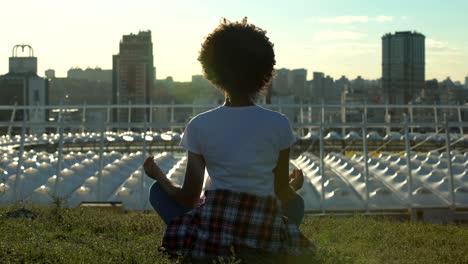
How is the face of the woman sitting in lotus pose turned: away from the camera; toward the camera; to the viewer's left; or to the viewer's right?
away from the camera

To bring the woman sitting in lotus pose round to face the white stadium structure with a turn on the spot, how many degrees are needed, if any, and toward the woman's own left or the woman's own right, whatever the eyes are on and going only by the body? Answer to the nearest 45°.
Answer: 0° — they already face it

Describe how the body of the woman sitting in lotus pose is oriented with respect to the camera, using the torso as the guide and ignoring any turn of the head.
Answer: away from the camera
